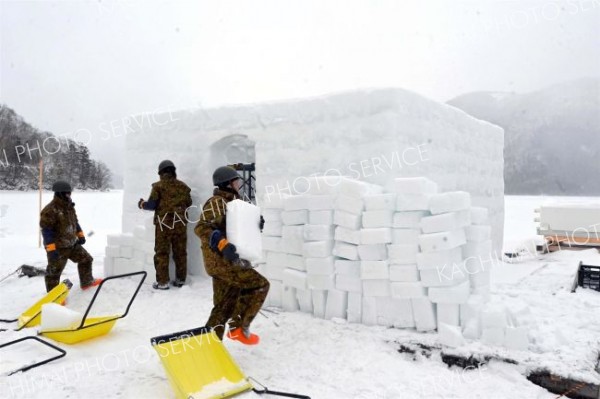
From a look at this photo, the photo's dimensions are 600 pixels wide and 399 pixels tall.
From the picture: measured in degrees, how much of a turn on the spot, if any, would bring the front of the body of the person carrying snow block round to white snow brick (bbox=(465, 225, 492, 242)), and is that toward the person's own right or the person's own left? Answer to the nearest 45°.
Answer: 0° — they already face it

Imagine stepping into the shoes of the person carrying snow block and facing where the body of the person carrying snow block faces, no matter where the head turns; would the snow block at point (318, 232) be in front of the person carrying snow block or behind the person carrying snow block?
in front

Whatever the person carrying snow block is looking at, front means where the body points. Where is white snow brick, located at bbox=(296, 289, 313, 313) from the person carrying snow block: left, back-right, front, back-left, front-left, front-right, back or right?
front-left

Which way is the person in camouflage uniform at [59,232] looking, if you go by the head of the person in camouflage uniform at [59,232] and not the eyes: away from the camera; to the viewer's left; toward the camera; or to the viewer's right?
to the viewer's right

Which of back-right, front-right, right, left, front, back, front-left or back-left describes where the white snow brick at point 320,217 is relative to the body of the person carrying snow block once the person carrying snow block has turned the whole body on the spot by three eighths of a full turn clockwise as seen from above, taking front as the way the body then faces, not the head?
back

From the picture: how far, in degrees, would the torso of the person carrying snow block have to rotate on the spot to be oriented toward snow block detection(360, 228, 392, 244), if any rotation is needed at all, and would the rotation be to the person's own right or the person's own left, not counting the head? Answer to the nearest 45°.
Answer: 0° — they already face it

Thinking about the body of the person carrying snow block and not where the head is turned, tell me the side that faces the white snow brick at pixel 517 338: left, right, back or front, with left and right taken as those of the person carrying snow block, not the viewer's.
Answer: front

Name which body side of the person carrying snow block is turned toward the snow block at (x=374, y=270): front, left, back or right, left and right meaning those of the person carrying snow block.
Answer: front

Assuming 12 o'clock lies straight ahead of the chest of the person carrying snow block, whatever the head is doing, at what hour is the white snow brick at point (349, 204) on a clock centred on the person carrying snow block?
The white snow brick is roughly at 11 o'clock from the person carrying snow block.

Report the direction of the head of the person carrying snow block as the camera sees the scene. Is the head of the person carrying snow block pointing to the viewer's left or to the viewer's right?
to the viewer's right

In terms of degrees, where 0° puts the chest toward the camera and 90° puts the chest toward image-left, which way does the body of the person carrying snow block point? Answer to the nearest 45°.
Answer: approximately 270°

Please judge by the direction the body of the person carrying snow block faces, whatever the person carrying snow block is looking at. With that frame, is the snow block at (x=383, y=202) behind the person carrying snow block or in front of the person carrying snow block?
in front

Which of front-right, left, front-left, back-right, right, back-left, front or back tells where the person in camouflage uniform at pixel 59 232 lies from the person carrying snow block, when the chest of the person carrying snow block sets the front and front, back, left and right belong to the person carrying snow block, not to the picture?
back-left

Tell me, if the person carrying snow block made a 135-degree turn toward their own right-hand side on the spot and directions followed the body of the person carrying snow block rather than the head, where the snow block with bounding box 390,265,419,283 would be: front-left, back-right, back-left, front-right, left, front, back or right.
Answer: back-left
